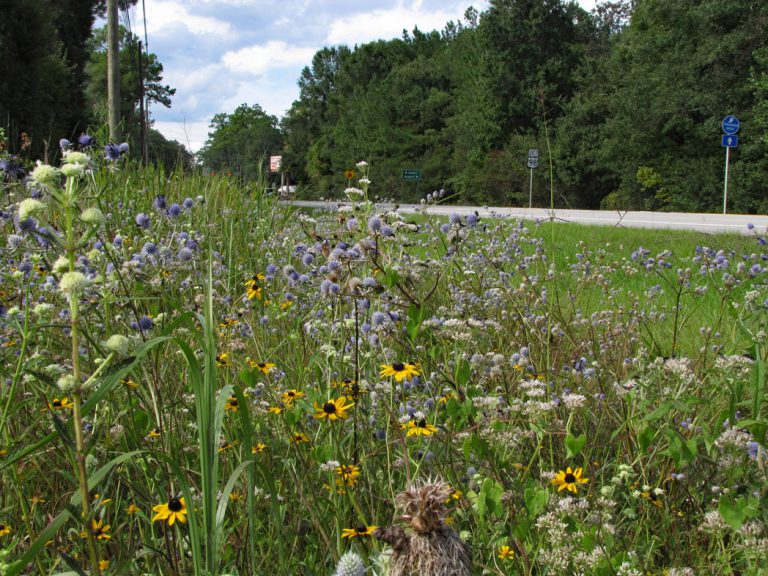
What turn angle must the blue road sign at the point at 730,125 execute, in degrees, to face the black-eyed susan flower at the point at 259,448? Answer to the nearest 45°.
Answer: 0° — it already faces it

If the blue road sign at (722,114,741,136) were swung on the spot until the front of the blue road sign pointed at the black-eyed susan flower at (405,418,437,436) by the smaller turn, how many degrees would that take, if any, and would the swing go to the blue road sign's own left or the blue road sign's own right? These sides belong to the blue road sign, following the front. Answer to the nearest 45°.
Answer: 0° — it already faces it

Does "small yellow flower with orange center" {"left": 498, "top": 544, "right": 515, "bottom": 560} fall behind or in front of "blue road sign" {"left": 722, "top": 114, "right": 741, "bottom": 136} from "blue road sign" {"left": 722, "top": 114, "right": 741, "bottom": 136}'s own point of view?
in front

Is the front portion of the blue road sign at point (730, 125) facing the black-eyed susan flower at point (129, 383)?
yes

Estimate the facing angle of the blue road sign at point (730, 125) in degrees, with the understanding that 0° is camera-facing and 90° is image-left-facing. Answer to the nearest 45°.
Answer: approximately 0°

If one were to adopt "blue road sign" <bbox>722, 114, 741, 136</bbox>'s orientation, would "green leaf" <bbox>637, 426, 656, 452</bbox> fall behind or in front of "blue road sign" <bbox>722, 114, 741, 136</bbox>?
in front

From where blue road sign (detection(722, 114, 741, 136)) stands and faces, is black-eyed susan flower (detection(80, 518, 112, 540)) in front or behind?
in front

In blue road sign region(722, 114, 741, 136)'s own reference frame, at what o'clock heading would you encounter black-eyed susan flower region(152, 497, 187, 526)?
The black-eyed susan flower is roughly at 12 o'clock from the blue road sign.

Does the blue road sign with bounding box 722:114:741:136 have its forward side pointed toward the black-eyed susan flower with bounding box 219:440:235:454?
yes
